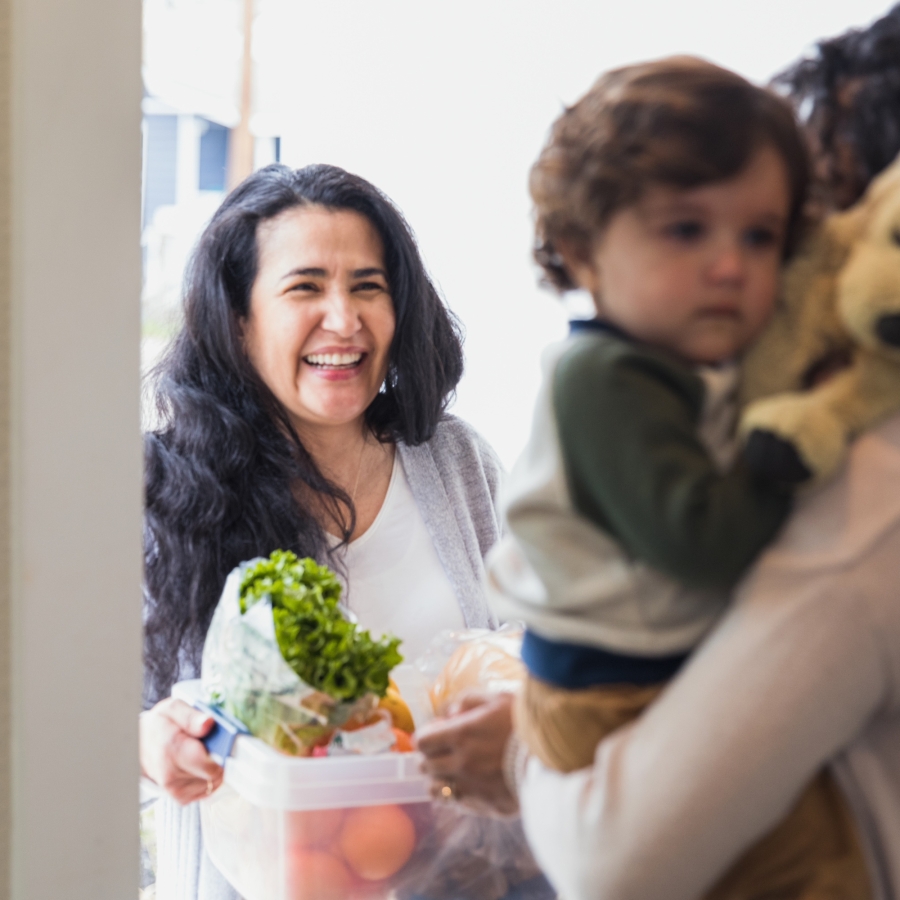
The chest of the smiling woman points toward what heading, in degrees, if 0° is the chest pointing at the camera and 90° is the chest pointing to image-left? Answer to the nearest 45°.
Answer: approximately 315°

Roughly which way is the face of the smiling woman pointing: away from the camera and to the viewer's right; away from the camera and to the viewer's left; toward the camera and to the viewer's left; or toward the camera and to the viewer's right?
toward the camera and to the viewer's right

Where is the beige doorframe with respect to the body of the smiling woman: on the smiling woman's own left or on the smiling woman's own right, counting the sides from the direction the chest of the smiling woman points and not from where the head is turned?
on the smiling woman's own right
